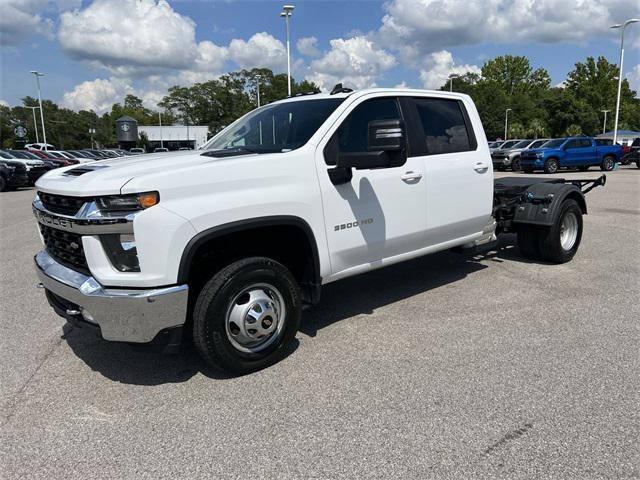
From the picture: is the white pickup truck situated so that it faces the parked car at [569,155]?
no

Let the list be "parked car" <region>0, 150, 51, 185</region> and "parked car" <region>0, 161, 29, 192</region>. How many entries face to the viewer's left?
0

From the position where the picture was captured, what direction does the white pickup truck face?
facing the viewer and to the left of the viewer

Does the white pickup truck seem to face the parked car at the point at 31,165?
no

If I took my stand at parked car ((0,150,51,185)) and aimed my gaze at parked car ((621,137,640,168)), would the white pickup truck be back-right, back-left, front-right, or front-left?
front-right

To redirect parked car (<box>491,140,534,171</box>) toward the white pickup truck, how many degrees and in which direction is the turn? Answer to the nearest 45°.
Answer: approximately 45° to its left

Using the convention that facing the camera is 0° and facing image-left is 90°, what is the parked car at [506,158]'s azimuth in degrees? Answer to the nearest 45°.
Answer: approximately 45°

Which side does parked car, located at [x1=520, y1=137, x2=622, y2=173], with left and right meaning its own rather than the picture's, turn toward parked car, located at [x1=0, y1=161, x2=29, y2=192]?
front

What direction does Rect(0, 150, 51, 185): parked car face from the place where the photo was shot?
facing the viewer and to the right of the viewer

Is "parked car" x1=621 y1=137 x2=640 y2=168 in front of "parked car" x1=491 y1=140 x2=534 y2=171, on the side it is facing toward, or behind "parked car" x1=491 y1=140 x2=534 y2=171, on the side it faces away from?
behind

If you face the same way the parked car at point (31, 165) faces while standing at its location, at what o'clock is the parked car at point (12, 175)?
the parked car at point (12, 175) is roughly at 2 o'clock from the parked car at point (31, 165).

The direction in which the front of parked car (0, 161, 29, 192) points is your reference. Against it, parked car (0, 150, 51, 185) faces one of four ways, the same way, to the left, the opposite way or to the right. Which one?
the same way

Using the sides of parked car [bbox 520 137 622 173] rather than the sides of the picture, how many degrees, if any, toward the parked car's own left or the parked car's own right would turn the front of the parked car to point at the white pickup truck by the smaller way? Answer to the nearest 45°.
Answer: approximately 45° to the parked car's own left

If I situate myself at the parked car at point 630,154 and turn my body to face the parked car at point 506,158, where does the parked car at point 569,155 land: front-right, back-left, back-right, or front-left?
front-left

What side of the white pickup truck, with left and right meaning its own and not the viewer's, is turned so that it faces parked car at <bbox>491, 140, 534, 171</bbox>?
back

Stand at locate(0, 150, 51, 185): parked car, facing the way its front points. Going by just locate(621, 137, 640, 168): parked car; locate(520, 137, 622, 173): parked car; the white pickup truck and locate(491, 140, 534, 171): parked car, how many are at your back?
0

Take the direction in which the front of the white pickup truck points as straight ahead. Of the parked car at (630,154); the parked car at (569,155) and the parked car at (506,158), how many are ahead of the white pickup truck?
0
